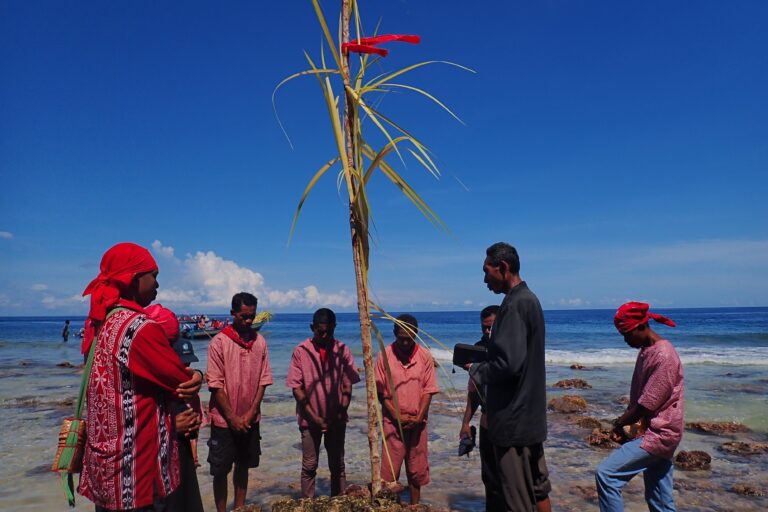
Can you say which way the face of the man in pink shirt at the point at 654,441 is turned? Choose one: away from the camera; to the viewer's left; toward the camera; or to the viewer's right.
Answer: to the viewer's left

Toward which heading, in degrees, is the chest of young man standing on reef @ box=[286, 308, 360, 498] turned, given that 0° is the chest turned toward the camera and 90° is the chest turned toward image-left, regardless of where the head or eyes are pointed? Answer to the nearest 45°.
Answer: approximately 0°

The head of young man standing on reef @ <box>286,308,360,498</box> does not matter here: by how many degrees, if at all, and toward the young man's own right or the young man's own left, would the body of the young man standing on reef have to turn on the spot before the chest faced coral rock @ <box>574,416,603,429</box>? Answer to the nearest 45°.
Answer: approximately 135° to the young man's own left

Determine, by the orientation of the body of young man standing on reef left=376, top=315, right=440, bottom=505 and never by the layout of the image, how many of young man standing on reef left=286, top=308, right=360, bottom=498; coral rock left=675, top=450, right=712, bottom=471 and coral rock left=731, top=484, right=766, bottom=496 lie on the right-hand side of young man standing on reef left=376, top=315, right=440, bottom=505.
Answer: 1

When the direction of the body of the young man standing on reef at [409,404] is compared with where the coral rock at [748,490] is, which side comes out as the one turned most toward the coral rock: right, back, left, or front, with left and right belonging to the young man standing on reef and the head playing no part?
left

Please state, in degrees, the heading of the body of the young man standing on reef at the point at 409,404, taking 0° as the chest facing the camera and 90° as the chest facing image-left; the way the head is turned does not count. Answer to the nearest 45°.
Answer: approximately 0°

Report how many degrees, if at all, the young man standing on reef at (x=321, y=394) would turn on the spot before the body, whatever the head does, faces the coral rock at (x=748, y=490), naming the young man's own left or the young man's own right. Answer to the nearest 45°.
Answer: approximately 90° to the young man's own left

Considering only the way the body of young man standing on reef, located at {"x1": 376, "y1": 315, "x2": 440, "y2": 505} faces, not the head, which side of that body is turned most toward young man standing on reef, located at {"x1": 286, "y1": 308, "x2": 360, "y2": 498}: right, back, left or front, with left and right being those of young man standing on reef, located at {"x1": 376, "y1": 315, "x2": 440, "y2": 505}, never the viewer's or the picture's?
right

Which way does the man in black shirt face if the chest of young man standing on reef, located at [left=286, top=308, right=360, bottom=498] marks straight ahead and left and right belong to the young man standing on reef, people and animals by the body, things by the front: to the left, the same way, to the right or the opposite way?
to the right

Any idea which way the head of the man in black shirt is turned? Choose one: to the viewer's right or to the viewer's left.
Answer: to the viewer's left

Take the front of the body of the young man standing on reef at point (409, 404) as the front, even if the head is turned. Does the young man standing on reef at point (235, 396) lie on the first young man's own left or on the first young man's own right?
on the first young man's own right

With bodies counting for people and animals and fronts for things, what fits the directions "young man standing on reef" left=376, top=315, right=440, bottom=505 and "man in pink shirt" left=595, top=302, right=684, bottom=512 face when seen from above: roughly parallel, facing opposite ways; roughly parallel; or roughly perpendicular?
roughly perpendicular

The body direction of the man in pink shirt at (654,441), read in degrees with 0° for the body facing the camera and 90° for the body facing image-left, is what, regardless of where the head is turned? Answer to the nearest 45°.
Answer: approximately 90°

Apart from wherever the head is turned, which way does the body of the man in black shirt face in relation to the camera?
to the viewer's left
